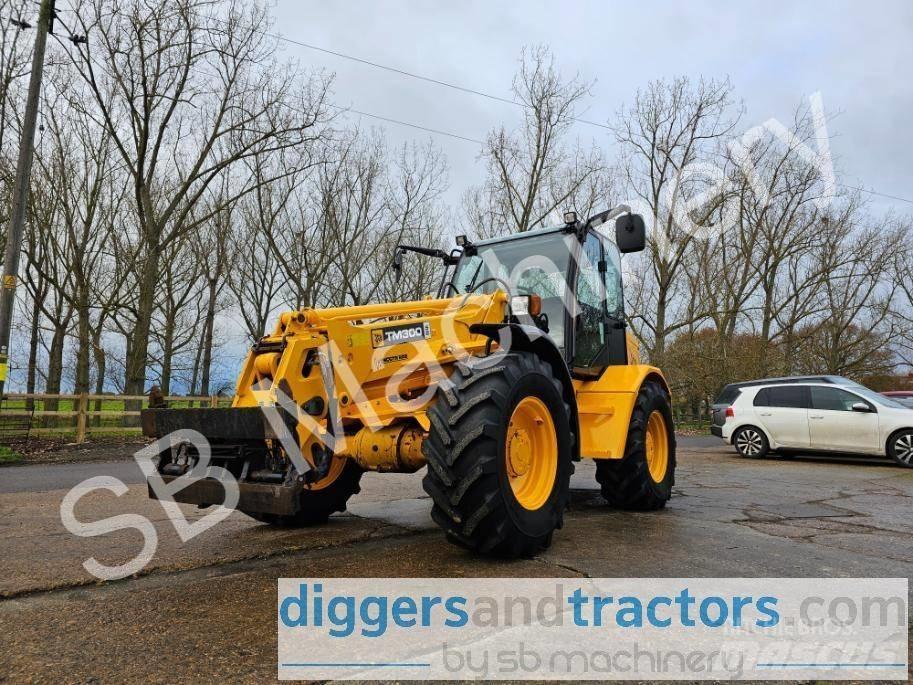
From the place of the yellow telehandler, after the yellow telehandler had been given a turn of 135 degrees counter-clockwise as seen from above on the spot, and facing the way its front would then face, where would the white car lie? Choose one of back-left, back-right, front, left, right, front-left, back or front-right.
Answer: front-left

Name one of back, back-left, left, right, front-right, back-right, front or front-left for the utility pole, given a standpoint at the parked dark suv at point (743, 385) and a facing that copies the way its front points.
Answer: back-right

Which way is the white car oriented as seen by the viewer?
to the viewer's right

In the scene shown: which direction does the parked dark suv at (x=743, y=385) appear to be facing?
to the viewer's right

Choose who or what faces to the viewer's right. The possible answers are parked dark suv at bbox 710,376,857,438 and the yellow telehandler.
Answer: the parked dark suv

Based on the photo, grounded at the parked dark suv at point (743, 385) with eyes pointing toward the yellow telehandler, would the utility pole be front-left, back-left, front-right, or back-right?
front-right

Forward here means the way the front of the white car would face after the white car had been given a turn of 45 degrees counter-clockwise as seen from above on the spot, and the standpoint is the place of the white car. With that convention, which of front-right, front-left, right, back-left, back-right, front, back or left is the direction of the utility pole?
back

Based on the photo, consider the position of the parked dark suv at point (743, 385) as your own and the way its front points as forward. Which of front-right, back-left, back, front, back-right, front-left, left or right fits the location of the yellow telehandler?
right

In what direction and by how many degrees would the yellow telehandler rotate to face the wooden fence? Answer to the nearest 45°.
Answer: approximately 90° to its right

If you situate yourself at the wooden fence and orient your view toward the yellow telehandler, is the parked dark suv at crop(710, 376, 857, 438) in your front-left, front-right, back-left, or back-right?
front-left

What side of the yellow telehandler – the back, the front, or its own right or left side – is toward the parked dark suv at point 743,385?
back
